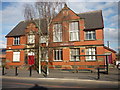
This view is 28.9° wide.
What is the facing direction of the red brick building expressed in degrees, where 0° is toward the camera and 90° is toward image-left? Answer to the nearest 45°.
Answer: approximately 0°
